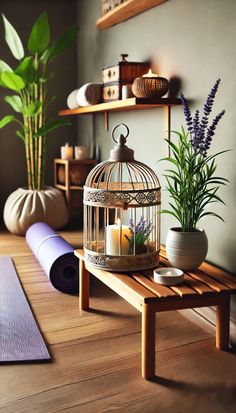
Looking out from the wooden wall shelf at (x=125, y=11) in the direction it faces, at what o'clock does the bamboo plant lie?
The bamboo plant is roughly at 3 o'clock from the wooden wall shelf.

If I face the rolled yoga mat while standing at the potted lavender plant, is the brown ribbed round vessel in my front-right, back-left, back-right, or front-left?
front-right

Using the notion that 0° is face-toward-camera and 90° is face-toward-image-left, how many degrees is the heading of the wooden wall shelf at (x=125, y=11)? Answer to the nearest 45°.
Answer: approximately 45°

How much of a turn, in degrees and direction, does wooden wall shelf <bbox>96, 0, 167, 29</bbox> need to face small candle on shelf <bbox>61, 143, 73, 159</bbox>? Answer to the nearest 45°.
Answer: approximately 90° to its right

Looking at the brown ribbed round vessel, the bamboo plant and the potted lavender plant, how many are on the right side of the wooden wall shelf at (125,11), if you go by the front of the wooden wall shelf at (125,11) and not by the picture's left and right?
1

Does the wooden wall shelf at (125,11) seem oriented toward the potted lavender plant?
no
